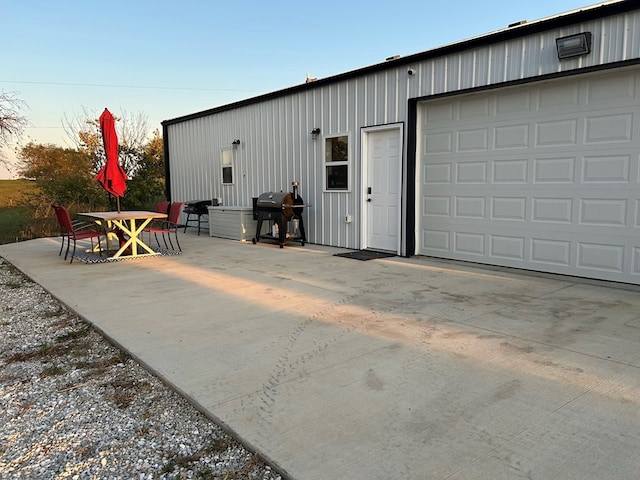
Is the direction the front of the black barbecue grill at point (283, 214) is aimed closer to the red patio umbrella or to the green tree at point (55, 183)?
the red patio umbrella

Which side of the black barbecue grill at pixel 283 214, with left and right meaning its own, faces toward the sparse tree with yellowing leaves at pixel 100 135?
right

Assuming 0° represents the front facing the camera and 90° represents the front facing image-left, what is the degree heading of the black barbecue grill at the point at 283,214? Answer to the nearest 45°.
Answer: approximately 45°

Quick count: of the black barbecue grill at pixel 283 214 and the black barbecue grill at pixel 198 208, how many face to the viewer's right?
0

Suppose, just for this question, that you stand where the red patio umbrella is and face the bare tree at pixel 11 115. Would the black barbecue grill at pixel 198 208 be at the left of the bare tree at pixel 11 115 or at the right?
right

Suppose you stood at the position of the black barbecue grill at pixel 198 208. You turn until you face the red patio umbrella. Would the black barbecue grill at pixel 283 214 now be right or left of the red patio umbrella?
left

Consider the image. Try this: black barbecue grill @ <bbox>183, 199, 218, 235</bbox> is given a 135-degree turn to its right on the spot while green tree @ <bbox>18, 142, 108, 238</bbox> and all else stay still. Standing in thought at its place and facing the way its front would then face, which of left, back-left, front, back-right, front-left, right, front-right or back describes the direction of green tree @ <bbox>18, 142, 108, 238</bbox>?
front-left

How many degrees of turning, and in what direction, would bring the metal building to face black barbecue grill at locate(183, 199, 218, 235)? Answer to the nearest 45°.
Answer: approximately 90° to its right

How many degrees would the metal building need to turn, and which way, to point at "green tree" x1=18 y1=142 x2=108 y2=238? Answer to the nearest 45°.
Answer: approximately 90° to its right

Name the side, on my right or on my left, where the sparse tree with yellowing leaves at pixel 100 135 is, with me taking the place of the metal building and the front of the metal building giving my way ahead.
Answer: on my right

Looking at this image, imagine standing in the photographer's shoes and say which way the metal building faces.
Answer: facing the viewer and to the left of the viewer

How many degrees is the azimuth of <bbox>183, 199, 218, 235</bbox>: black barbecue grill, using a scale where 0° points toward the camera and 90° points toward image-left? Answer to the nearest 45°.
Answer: approximately 45°

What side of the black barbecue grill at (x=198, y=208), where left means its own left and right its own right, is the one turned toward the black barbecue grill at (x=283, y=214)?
left
